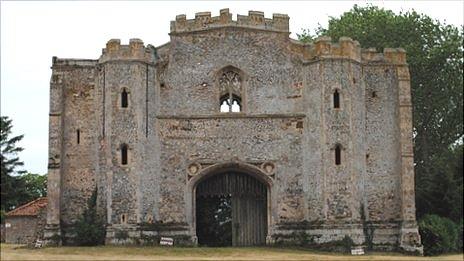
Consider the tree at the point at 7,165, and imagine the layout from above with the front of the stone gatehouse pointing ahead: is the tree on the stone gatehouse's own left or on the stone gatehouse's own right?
on the stone gatehouse's own right

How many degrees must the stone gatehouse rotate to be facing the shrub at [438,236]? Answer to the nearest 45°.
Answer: approximately 90° to its left

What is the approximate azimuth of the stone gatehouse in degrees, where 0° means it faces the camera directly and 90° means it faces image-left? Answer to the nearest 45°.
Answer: approximately 0°

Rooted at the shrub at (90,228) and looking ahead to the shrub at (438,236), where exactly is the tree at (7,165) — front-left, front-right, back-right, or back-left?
back-left

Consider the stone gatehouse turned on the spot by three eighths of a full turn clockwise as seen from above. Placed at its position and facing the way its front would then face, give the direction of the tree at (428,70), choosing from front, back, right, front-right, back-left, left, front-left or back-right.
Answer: right
